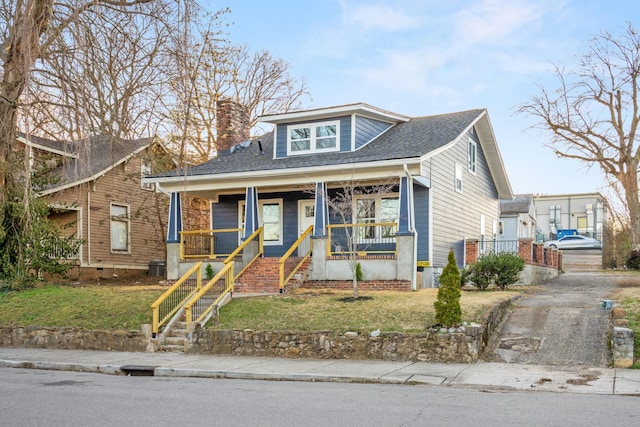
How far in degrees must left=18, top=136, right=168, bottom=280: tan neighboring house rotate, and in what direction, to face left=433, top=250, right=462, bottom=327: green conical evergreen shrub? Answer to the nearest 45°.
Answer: approximately 45° to its left

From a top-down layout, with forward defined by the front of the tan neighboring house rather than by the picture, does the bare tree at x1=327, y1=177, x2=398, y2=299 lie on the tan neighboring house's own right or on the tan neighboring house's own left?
on the tan neighboring house's own left

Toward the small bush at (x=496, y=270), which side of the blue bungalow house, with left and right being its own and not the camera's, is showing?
left

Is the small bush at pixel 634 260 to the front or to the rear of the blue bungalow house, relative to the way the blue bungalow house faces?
to the rear

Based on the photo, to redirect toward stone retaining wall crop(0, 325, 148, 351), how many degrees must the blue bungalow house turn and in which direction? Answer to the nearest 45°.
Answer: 0° — it already faces it

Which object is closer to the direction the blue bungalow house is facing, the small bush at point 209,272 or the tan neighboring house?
the small bush

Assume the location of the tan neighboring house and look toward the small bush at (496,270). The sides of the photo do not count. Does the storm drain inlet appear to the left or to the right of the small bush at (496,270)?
right

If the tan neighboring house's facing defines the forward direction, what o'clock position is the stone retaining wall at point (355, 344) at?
The stone retaining wall is roughly at 10 o'clock from the tan neighboring house.
